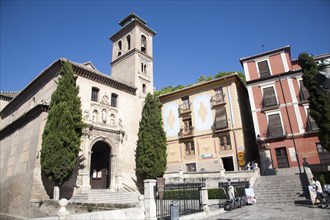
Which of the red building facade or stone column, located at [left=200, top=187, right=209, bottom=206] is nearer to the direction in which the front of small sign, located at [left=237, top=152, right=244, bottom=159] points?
the stone column

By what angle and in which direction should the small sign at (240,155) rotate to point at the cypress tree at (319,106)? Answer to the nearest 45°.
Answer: approximately 45° to its left

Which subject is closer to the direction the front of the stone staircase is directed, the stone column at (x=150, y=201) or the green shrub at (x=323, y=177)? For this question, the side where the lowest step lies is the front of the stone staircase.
the stone column

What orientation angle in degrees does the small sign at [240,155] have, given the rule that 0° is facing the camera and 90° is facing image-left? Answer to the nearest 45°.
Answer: approximately 0°

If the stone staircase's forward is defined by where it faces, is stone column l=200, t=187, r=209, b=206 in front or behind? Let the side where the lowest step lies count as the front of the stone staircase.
in front

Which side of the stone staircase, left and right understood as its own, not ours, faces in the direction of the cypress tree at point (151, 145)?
right

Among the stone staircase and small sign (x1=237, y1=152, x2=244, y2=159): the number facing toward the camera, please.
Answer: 2

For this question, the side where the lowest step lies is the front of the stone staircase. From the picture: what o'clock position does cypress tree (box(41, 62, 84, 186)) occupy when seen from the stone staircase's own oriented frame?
The cypress tree is roughly at 2 o'clock from the stone staircase.

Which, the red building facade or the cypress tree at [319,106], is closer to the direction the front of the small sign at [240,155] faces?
the cypress tree

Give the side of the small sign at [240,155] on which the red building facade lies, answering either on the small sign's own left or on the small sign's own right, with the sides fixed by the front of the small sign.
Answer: on the small sign's own left
